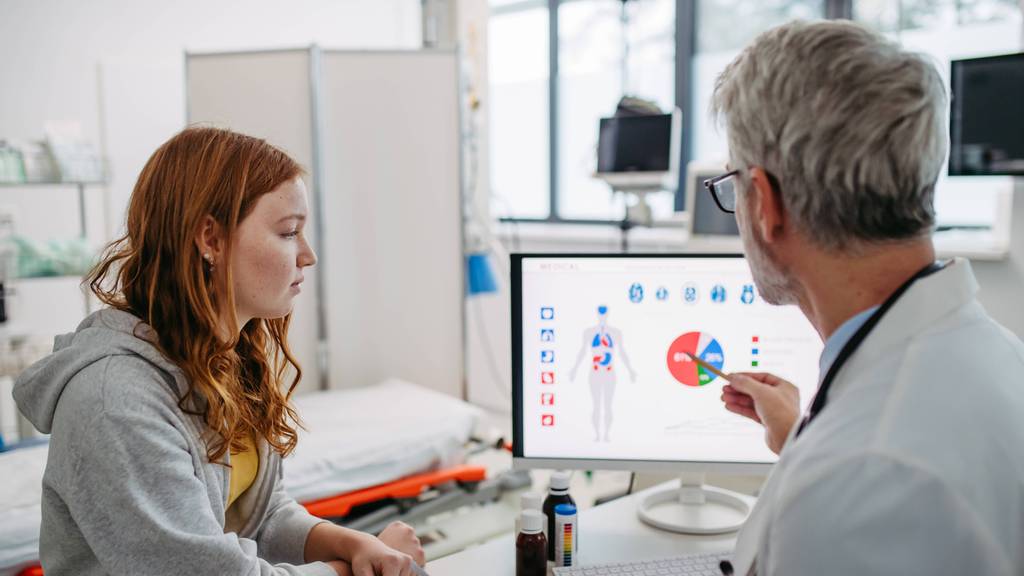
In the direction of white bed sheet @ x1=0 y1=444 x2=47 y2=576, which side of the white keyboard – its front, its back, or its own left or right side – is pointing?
right

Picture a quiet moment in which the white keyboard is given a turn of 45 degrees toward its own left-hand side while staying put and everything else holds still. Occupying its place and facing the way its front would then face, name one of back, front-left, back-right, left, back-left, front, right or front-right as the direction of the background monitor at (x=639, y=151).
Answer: back-left

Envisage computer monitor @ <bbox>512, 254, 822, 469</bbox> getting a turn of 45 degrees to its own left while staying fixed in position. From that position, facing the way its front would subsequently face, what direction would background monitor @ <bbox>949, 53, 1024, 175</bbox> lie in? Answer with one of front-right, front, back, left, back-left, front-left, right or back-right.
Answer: left

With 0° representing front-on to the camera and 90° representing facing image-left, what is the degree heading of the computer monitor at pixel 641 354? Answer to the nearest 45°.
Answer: approximately 0°

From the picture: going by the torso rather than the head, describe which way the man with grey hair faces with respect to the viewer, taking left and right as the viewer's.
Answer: facing away from the viewer and to the left of the viewer

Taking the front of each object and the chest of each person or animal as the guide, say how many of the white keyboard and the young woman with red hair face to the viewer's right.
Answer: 1

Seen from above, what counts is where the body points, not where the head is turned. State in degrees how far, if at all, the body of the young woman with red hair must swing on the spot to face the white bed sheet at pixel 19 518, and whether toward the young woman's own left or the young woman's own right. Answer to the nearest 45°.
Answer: approximately 135° to the young woman's own left

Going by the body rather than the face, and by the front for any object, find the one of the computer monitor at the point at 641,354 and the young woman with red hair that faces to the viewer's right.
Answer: the young woman with red hair

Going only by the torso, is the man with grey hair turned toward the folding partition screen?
yes

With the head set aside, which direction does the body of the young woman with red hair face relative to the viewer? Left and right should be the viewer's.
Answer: facing to the right of the viewer

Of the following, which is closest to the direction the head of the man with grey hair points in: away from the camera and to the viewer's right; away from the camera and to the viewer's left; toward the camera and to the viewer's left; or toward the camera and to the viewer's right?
away from the camera and to the viewer's left

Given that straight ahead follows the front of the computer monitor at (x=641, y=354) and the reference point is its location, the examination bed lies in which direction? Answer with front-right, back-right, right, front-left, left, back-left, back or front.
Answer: back-right
